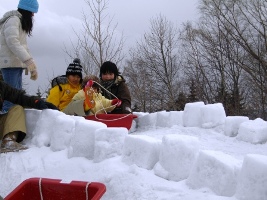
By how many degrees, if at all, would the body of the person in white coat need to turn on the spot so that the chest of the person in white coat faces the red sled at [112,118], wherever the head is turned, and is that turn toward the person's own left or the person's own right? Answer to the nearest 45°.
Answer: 0° — they already face it

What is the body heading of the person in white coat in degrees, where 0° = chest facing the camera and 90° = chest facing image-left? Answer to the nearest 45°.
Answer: approximately 270°

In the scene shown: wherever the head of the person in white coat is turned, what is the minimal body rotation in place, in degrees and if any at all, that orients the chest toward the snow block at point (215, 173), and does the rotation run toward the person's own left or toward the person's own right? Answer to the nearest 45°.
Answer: approximately 45° to the person's own right

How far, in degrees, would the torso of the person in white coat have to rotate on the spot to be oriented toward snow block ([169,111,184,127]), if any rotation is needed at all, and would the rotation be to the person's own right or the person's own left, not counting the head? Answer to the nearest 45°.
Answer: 0° — they already face it
